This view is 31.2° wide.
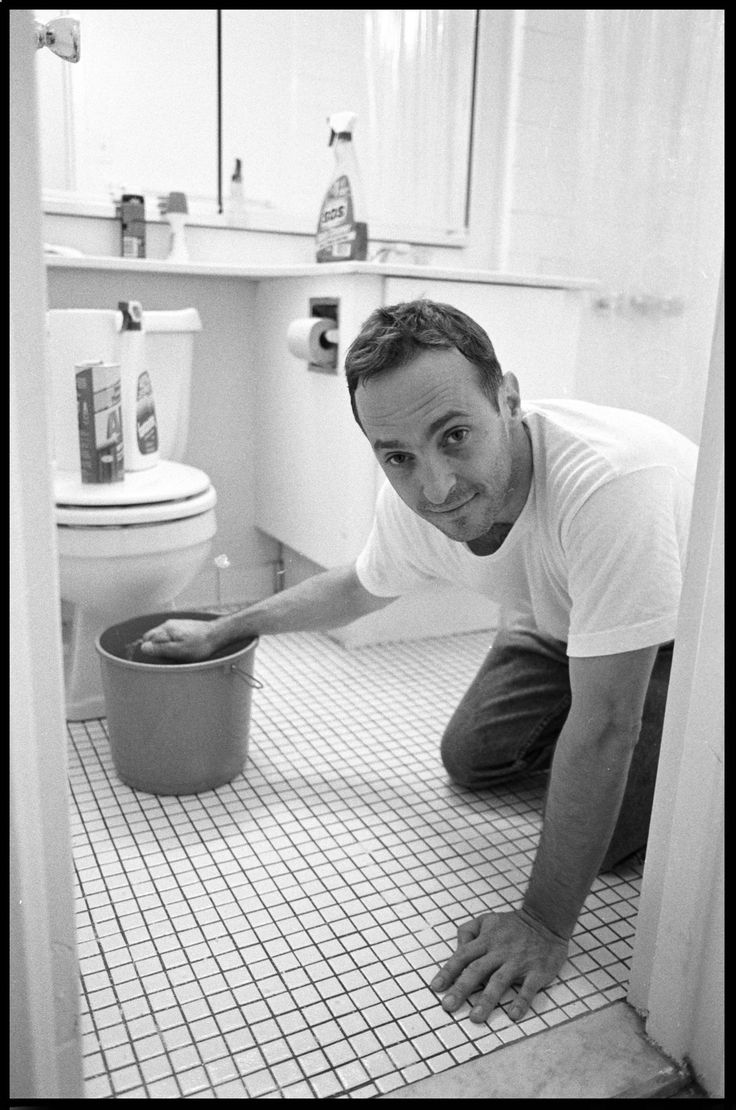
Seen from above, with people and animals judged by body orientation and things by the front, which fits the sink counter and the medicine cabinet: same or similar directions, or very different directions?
same or similar directions

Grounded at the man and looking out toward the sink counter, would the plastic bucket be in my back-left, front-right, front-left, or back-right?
front-left

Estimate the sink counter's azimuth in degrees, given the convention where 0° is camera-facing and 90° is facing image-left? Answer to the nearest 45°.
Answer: approximately 0°

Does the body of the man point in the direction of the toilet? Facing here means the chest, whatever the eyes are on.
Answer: no

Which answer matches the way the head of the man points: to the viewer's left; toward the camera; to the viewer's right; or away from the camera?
toward the camera

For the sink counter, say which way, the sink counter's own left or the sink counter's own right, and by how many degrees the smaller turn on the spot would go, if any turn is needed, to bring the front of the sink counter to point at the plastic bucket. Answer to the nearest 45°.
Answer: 0° — it already faces it

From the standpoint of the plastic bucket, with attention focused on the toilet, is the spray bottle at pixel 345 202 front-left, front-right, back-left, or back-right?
front-right

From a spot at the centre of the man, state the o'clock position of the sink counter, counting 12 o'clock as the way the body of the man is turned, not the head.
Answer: The sink counter is roughly at 4 o'clock from the man.

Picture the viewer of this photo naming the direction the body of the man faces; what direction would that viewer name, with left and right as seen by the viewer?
facing the viewer and to the left of the viewer

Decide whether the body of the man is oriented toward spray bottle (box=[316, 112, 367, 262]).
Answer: no

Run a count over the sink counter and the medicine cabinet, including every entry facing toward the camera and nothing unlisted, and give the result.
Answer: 2

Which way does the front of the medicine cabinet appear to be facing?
toward the camera

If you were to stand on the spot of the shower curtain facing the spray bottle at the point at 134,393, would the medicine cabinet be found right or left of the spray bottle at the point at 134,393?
right
